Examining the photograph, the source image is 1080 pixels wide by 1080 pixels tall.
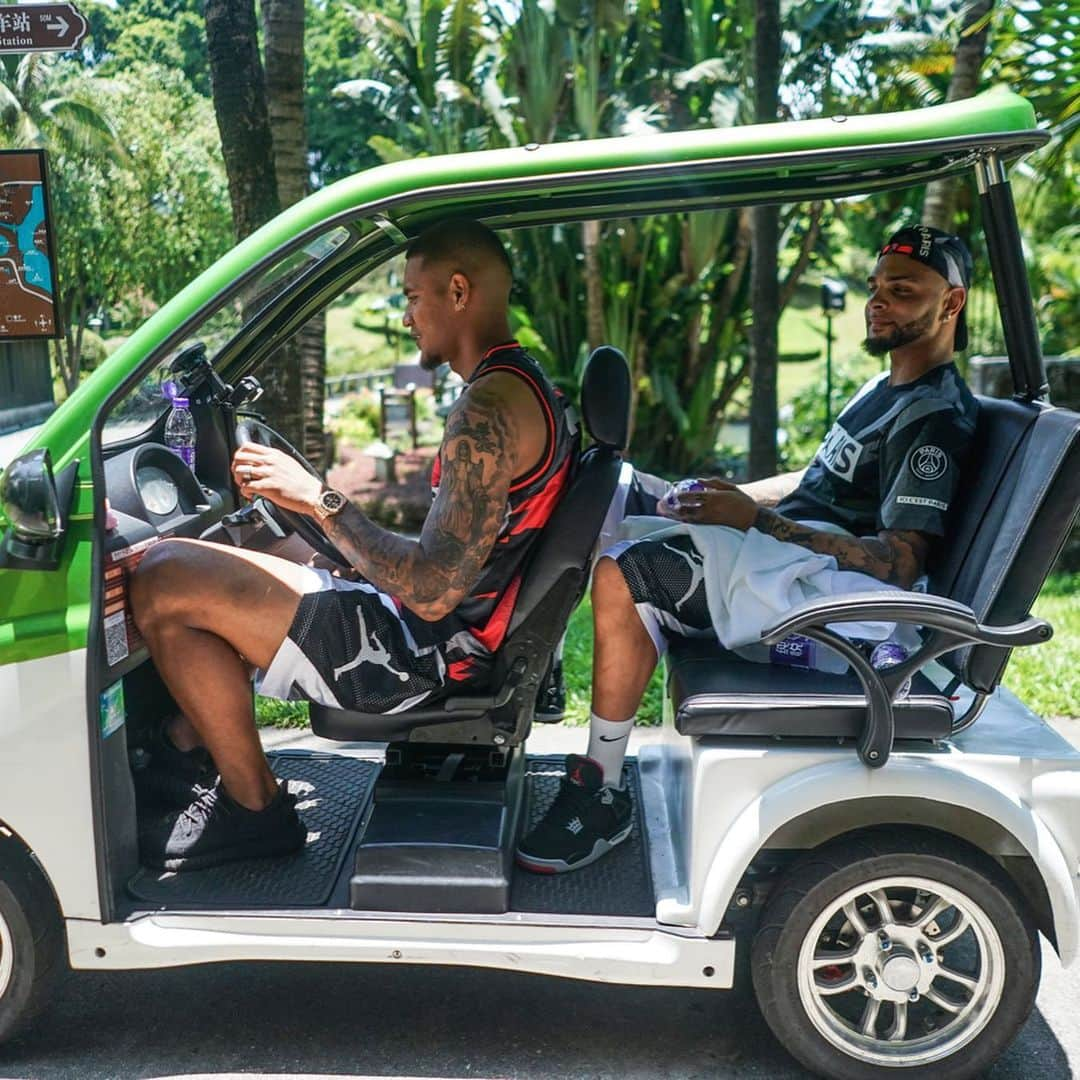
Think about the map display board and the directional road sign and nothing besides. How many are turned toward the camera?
2

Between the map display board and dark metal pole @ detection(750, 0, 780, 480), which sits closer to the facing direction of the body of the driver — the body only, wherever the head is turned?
the map display board

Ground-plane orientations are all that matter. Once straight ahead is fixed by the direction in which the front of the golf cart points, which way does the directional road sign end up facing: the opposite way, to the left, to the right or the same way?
to the left

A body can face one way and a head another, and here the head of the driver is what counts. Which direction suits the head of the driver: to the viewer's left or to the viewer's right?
to the viewer's left

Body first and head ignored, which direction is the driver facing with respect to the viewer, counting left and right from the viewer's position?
facing to the left of the viewer

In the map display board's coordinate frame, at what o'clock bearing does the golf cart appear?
The golf cart is roughly at 11 o'clock from the map display board.

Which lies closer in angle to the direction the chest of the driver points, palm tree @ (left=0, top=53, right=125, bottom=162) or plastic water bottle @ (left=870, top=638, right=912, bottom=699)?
the palm tree

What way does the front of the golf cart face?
to the viewer's left

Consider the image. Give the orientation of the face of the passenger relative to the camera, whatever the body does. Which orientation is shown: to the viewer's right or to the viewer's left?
to the viewer's left

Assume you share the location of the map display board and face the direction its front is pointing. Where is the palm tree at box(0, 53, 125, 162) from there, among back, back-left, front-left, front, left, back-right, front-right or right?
back
